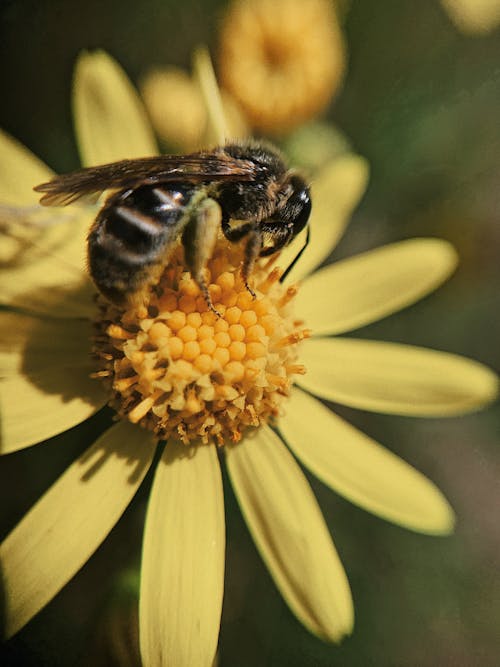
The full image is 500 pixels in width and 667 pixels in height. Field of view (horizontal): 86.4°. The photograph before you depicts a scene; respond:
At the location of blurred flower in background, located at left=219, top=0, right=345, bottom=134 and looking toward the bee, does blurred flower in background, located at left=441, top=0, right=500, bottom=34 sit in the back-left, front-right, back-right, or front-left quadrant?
back-left

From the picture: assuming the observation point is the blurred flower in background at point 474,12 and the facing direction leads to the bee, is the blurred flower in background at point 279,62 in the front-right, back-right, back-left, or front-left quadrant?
front-right

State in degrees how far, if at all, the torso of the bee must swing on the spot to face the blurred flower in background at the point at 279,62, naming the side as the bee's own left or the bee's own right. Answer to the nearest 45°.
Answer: approximately 45° to the bee's own left

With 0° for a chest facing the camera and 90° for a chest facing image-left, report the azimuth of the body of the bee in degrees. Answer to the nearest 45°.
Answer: approximately 270°
